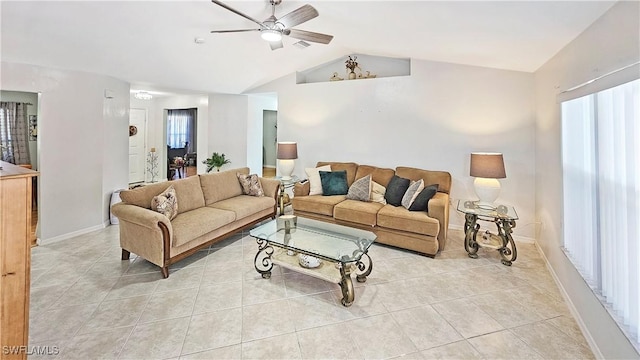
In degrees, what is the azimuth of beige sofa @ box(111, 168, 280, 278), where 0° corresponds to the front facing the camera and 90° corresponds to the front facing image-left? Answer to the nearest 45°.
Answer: approximately 315°

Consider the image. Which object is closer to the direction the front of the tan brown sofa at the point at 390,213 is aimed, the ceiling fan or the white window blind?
the ceiling fan

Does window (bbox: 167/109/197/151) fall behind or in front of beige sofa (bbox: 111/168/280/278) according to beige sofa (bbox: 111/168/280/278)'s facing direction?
behind

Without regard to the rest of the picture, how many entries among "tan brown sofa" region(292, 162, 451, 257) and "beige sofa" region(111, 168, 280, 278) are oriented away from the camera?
0

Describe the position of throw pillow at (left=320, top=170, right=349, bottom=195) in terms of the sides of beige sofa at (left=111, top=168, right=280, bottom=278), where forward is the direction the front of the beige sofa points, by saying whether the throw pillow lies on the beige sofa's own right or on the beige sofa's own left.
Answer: on the beige sofa's own left

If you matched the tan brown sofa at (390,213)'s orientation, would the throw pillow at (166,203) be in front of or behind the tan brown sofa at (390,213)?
in front

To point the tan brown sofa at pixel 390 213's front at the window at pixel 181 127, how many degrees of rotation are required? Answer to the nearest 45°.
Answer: approximately 90° to its right

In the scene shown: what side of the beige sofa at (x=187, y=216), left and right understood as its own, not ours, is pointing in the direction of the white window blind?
front

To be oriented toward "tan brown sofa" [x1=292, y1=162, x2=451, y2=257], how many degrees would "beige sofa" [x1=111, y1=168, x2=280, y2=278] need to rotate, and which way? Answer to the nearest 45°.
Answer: approximately 45° to its left

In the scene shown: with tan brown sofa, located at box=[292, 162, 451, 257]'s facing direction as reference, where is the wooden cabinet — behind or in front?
in front

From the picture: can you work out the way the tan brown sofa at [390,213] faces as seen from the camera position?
facing the viewer and to the left of the viewer
